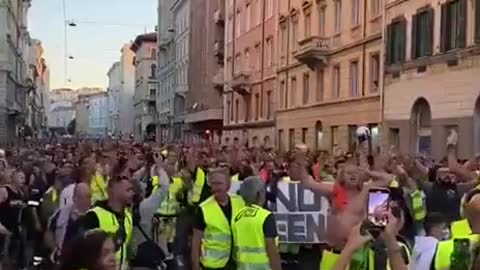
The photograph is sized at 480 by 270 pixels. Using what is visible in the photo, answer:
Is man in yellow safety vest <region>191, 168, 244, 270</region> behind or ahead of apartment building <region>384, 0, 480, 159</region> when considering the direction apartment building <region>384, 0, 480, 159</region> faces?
ahead

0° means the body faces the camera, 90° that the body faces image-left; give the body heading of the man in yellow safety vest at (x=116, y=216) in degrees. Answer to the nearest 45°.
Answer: approximately 315°

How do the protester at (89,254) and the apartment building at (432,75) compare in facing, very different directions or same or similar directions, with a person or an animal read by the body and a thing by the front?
very different directions

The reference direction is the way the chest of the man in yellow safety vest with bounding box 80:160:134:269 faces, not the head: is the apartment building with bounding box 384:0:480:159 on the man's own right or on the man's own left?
on the man's own left

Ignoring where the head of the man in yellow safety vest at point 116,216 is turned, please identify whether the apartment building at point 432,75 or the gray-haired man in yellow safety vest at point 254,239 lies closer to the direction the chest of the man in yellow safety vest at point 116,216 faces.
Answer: the gray-haired man in yellow safety vest

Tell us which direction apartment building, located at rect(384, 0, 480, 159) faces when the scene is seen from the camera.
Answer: facing the viewer and to the left of the viewer
